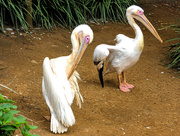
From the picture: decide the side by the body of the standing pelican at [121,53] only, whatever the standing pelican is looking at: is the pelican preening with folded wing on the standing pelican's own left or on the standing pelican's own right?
on the standing pelican's own right

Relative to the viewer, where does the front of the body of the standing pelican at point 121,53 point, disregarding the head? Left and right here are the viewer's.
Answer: facing to the right of the viewer
